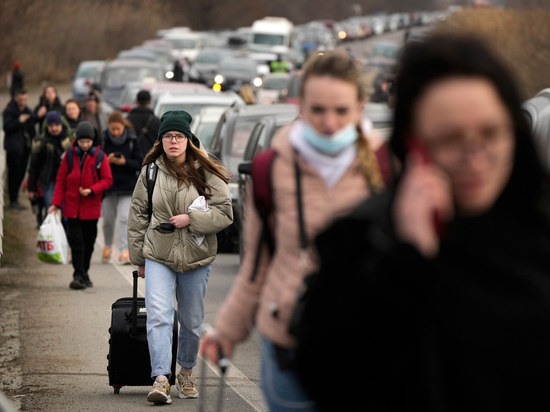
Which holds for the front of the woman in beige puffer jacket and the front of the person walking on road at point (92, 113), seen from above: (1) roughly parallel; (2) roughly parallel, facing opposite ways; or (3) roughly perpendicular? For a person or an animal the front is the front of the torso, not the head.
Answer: roughly parallel

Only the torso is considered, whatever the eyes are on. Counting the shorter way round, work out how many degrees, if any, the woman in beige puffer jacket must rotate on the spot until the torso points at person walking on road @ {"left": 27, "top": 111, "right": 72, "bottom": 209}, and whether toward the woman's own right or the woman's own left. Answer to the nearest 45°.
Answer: approximately 180°

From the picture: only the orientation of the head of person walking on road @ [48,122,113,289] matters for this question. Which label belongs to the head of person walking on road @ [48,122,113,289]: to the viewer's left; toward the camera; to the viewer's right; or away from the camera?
toward the camera

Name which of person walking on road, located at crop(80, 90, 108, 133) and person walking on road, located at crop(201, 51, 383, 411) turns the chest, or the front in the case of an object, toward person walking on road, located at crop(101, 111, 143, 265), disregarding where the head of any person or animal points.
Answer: person walking on road, located at crop(80, 90, 108, 133)

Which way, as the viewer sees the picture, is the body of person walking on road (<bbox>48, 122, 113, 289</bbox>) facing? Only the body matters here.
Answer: toward the camera

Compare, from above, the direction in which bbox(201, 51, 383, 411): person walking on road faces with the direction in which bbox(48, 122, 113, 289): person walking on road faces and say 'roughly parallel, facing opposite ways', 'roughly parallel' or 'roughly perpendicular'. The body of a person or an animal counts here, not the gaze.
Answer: roughly parallel

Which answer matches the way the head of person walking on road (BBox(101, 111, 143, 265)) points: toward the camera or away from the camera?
toward the camera

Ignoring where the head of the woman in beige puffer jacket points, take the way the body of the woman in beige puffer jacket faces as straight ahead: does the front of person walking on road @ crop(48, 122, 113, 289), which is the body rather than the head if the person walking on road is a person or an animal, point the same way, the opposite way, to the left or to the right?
the same way

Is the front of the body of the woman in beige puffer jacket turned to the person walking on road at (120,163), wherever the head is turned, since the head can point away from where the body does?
no

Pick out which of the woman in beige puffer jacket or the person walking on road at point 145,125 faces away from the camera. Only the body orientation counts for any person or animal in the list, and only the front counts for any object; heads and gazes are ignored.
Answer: the person walking on road

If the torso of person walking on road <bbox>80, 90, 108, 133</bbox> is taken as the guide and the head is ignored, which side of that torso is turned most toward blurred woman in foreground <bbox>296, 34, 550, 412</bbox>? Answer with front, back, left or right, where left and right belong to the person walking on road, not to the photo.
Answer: front

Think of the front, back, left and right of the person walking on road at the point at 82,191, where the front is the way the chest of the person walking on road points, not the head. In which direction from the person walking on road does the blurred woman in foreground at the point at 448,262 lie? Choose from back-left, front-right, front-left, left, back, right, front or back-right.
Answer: front

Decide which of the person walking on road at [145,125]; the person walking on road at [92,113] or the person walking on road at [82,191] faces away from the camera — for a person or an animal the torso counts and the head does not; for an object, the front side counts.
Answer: the person walking on road at [145,125]

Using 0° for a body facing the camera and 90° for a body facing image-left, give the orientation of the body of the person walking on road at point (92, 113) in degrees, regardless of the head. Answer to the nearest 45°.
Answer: approximately 0°

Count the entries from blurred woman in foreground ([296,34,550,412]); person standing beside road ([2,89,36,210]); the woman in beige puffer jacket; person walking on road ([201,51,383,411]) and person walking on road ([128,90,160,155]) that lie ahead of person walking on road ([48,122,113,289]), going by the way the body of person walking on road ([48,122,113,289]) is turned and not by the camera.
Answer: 3

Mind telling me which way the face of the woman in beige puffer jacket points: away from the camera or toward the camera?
toward the camera

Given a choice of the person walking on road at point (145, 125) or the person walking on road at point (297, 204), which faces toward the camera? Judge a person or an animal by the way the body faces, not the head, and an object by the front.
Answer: the person walking on road at point (297, 204)
